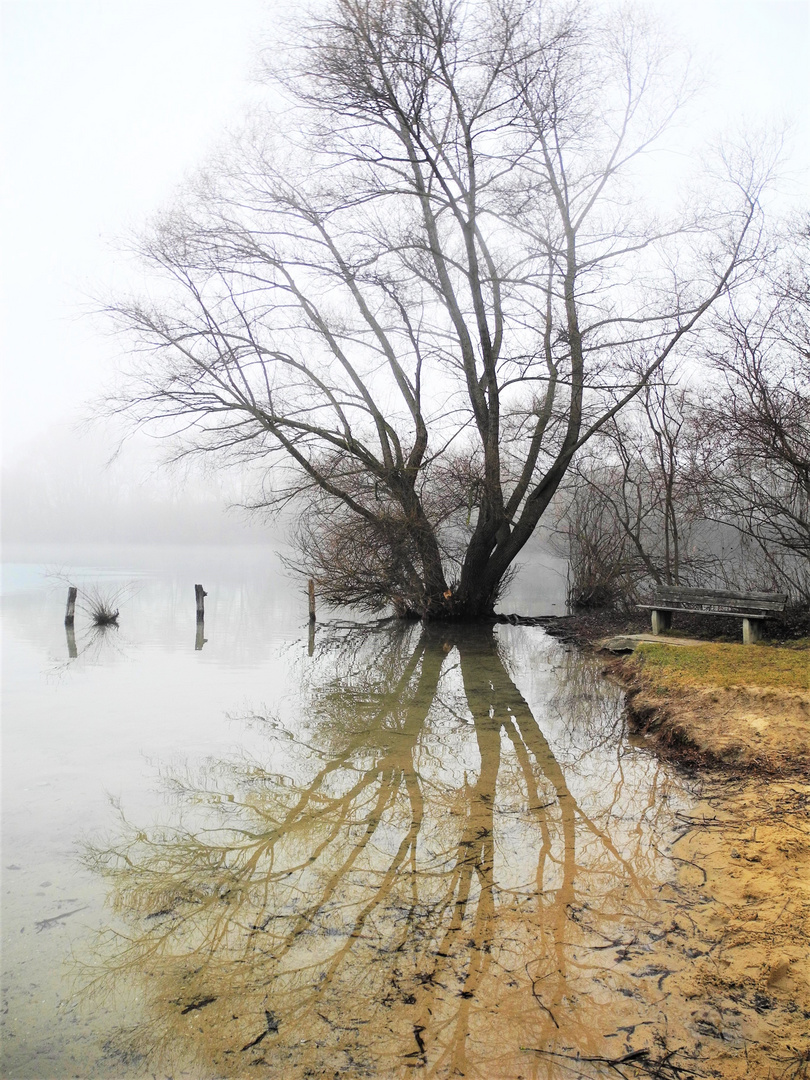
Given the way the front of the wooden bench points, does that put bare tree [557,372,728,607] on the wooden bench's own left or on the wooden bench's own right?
on the wooden bench's own right

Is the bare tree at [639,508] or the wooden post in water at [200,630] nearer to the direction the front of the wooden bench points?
the wooden post in water

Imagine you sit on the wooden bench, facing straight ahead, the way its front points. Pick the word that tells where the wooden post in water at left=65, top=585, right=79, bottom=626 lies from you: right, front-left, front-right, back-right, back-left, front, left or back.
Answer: front-right

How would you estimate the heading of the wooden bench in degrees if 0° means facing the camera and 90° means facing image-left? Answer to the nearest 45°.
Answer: approximately 45°

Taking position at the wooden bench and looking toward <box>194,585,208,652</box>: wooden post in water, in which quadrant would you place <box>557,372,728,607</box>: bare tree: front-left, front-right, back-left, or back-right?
front-right

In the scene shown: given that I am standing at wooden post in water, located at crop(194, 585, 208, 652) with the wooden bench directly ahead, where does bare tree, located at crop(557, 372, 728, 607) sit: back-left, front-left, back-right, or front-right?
front-left

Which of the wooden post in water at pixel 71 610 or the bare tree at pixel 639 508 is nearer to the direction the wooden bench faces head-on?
the wooden post in water

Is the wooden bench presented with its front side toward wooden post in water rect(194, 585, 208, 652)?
no

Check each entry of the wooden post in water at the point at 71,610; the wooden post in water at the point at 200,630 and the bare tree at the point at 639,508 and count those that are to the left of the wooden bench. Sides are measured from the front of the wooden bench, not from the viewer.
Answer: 0
